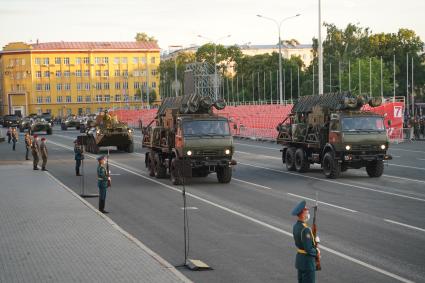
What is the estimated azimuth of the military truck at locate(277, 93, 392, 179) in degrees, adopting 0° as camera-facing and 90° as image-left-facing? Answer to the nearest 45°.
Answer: approximately 315°

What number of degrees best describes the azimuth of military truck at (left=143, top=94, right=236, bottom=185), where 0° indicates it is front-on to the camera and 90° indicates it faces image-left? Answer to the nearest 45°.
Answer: approximately 315°

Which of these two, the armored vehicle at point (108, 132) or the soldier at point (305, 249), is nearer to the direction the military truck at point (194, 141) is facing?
the soldier

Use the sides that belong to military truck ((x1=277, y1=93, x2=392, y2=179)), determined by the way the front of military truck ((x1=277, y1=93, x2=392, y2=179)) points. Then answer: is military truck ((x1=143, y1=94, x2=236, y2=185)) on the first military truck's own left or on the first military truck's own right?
on the first military truck's own right

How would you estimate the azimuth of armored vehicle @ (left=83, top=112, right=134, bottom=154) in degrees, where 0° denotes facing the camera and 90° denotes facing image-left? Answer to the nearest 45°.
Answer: approximately 315°

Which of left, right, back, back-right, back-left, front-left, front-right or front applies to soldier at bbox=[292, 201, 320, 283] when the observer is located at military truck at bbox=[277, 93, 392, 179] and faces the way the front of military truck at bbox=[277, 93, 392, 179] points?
front-right
